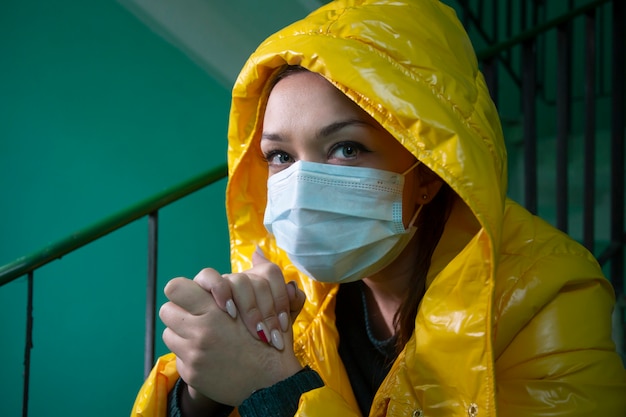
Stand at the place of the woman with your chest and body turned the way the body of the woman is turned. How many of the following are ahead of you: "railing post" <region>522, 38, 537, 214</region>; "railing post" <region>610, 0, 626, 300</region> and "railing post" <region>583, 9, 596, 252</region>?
0

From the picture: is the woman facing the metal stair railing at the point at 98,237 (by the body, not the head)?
no

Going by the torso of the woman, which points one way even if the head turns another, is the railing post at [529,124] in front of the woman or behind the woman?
behind

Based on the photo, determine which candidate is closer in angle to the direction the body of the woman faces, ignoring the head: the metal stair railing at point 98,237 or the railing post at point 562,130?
the metal stair railing

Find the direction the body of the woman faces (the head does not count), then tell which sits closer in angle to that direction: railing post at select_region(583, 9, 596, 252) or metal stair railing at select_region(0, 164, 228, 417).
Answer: the metal stair railing

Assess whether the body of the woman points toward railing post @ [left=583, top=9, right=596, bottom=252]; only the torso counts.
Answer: no

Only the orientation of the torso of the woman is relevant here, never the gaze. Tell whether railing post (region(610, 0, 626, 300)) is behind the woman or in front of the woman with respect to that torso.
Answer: behind

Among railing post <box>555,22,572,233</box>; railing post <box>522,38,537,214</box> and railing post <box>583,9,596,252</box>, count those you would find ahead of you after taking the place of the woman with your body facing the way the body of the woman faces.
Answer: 0

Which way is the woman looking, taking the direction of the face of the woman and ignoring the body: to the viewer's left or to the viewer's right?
to the viewer's left

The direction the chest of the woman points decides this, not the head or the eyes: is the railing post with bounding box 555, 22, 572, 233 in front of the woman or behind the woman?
behind
